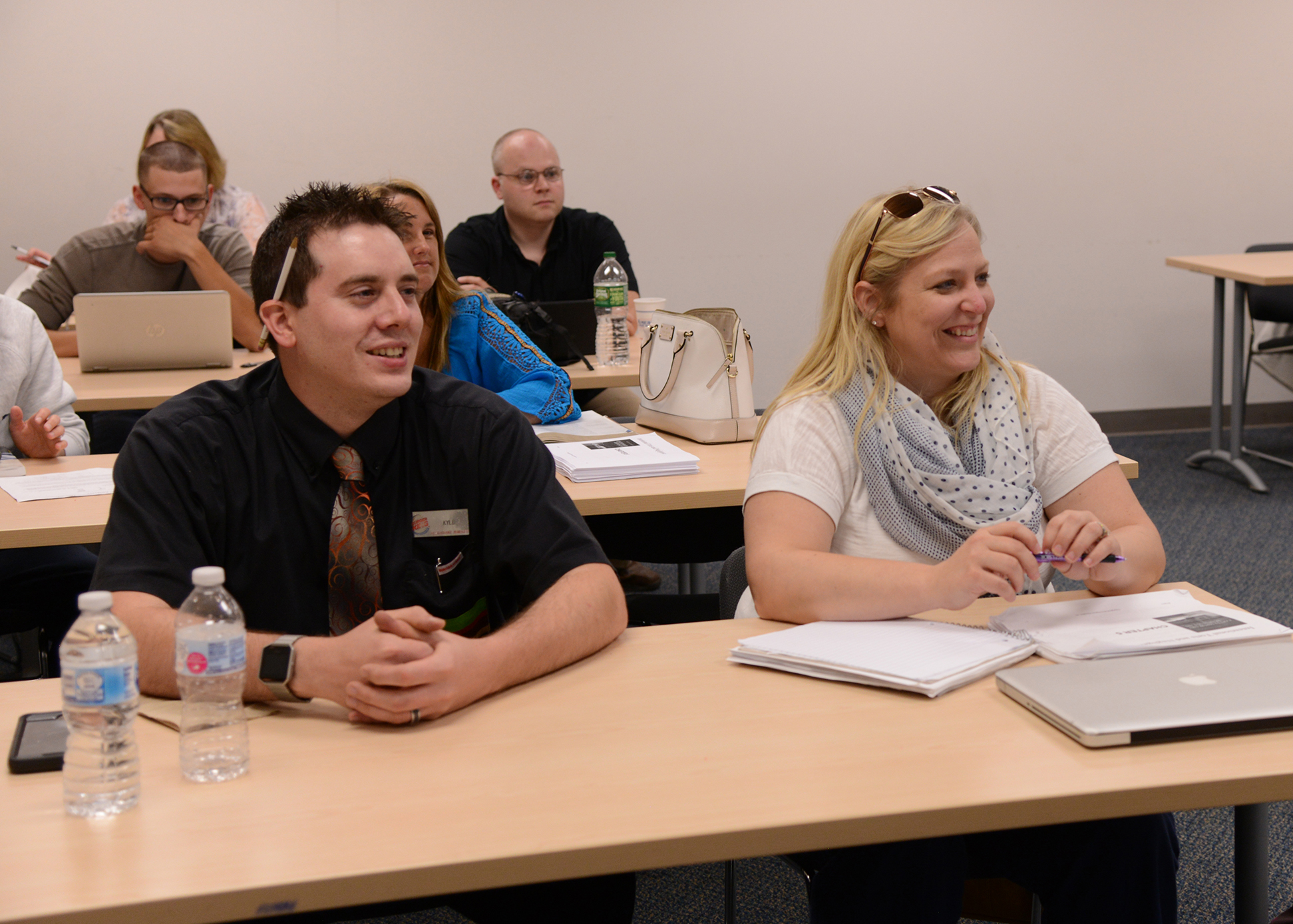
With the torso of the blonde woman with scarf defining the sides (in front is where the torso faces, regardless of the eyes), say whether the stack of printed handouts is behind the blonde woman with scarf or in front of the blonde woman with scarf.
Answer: behind

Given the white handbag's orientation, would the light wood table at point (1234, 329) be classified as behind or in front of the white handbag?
behind

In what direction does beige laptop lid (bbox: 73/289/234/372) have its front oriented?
away from the camera

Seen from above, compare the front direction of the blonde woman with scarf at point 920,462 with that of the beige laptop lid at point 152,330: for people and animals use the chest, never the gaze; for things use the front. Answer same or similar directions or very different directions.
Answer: very different directions

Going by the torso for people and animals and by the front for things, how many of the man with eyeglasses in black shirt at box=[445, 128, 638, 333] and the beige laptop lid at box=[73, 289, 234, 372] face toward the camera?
1

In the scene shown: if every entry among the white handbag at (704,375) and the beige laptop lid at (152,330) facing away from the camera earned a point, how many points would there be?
1

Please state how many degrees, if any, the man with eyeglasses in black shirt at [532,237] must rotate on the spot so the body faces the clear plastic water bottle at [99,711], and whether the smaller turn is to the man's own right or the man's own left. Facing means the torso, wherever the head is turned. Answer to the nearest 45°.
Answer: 0° — they already face it

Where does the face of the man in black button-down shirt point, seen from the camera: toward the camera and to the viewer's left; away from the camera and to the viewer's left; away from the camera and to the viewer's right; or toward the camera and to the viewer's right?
toward the camera and to the viewer's right

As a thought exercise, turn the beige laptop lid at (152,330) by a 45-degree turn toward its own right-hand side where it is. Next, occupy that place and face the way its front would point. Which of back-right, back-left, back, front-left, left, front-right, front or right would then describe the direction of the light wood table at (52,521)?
back-right

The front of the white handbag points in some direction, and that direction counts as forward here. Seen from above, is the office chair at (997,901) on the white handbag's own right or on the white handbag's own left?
on the white handbag's own left

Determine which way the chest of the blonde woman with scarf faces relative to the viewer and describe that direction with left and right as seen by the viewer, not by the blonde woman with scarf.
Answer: facing the viewer and to the right of the viewer

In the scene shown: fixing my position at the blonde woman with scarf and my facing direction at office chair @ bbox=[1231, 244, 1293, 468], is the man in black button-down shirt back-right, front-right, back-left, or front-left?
back-left

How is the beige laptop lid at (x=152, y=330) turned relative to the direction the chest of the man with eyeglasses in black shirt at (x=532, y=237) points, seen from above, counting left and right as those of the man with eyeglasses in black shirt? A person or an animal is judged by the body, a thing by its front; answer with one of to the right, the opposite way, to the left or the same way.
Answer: the opposite way

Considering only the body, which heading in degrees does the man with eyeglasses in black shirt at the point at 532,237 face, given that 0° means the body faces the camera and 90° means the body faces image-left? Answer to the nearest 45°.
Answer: approximately 0°

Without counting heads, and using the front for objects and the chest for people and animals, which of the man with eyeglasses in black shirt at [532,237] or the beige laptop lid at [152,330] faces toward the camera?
the man with eyeglasses in black shirt
